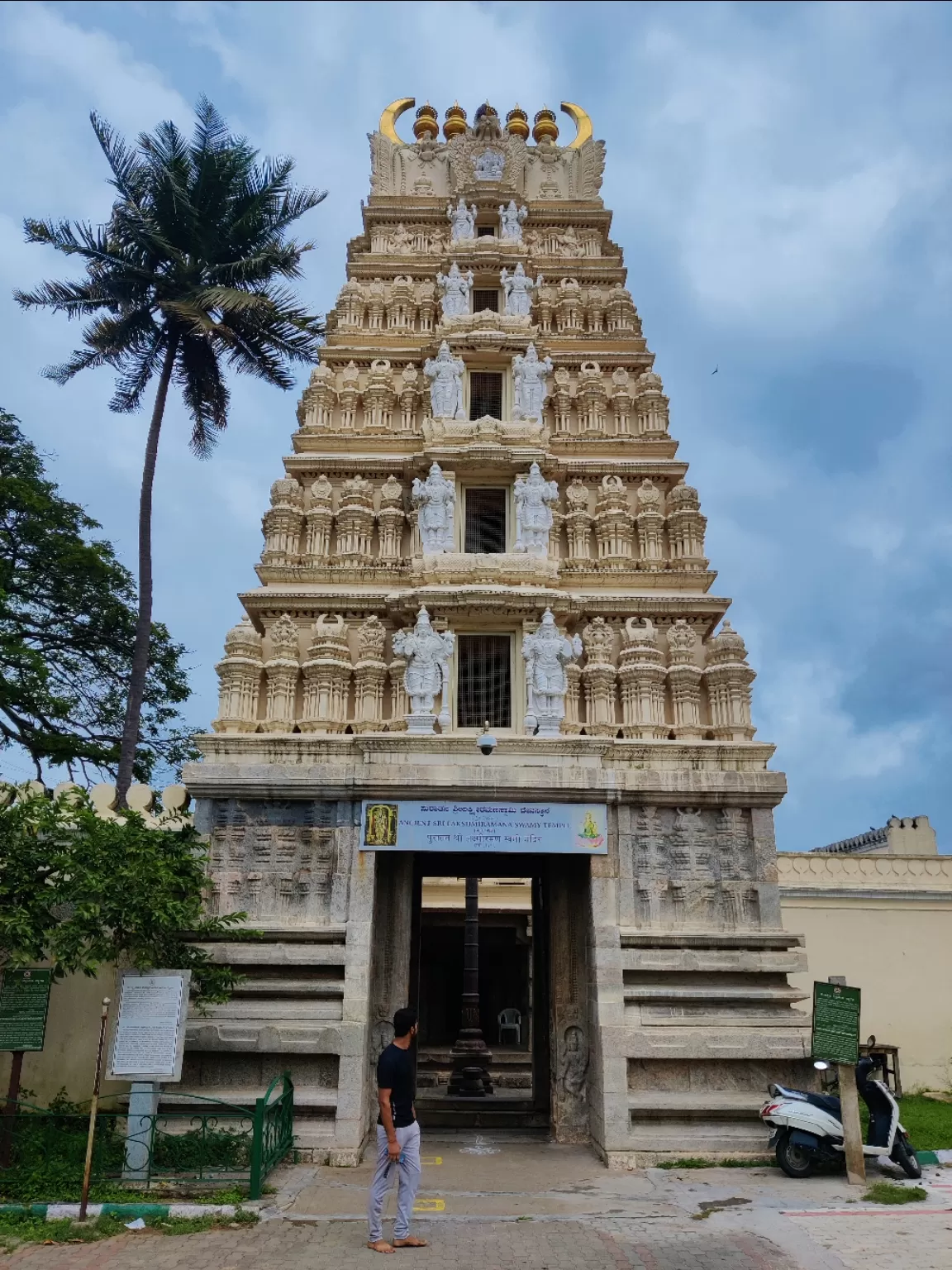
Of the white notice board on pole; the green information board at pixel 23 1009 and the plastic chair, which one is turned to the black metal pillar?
the plastic chair

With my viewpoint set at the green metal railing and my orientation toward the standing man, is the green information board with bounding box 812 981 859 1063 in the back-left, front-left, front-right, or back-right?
front-left

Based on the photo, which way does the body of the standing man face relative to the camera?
to the viewer's right

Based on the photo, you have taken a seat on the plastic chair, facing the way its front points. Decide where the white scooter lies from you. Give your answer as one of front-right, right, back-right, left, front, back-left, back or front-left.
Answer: front

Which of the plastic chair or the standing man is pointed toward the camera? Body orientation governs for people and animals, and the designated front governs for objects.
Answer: the plastic chair

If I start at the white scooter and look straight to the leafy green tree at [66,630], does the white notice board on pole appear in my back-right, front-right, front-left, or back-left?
front-left

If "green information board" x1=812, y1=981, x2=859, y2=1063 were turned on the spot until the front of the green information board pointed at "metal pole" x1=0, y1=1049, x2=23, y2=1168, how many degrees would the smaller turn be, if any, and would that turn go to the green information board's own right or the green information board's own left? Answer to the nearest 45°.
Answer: approximately 90° to the green information board's own right

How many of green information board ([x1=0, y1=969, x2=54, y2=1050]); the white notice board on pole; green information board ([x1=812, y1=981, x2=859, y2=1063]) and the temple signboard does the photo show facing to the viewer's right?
0

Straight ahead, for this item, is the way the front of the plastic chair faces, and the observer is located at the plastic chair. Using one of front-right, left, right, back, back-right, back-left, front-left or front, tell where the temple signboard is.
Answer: front

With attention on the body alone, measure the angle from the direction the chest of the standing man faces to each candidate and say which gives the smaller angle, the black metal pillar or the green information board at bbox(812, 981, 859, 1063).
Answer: the green information board

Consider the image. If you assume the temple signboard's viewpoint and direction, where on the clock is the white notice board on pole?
The white notice board on pole is roughly at 2 o'clock from the temple signboard.

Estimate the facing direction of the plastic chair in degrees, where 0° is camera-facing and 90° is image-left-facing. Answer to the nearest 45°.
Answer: approximately 0°

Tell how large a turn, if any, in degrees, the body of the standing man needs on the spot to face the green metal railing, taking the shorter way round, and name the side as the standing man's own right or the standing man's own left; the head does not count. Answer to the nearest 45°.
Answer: approximately 135° to the standing man's own left
